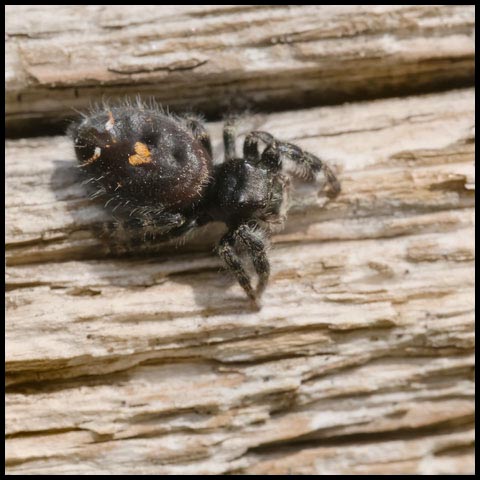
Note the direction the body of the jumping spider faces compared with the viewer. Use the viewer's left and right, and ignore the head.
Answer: facing to the right of the viewer
